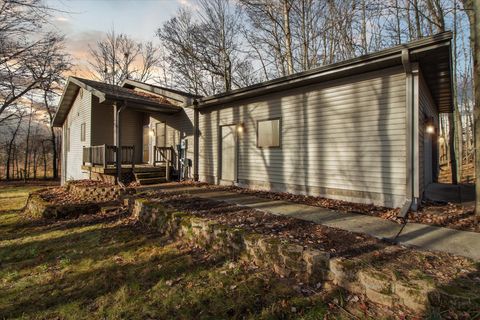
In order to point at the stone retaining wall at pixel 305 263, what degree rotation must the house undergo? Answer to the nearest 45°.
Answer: approximately 45° to its left

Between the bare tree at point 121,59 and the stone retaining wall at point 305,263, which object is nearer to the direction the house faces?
the stone retaining wall

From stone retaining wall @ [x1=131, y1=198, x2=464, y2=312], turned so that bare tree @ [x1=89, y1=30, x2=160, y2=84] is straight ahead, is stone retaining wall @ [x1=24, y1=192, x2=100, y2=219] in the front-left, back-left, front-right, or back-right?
front-left

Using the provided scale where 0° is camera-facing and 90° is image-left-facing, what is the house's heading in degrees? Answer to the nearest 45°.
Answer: approximately 45°

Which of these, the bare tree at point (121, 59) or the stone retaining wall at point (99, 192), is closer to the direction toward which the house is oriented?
the stone retaining wall

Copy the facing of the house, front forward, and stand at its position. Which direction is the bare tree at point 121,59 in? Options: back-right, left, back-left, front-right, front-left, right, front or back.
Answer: right
